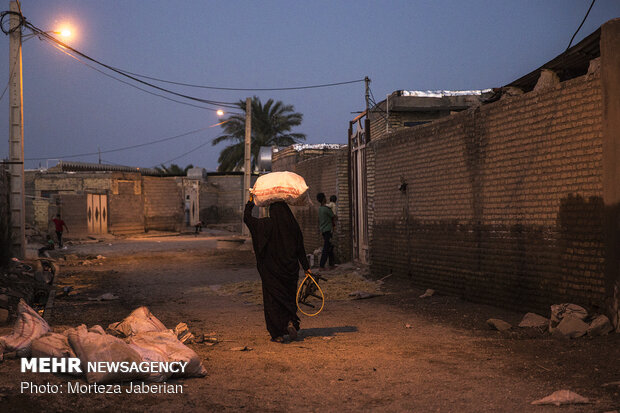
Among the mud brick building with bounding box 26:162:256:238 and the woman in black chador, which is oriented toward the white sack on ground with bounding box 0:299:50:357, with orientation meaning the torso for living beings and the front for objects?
the mud brick building

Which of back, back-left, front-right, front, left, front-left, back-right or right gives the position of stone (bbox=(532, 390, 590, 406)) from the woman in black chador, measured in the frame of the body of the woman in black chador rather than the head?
back-right

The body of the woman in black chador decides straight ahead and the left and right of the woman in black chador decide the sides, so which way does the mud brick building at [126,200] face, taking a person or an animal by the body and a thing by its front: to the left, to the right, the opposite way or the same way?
the opposite way

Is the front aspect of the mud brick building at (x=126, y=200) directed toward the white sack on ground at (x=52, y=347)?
yes

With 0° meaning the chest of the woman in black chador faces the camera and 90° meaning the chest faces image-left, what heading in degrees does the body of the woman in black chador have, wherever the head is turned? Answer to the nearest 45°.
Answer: approximately 180°

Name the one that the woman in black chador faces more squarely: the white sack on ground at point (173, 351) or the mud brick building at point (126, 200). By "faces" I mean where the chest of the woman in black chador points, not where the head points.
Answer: the mud brick building

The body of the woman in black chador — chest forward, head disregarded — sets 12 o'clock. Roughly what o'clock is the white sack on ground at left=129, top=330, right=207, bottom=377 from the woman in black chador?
The white sack on ground is roughly at 7 o'clock from the woman in black chador.

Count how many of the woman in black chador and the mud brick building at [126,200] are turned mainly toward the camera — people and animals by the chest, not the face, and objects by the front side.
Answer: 1

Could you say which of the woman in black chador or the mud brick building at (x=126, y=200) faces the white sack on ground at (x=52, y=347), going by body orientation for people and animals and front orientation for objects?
the mud brick building

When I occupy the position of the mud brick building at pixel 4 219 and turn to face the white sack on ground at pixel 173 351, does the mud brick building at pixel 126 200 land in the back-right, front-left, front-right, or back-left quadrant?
back-left

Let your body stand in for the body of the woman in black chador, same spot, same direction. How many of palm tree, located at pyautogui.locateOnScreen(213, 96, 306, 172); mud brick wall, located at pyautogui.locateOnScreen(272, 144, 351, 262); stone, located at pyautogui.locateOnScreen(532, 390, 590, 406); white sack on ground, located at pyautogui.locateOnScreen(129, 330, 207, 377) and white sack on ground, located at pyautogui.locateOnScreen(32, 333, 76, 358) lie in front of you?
2

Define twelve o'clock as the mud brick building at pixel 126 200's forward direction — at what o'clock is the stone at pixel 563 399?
The stone is roughly at 12 o'clock from the mud brick building.
